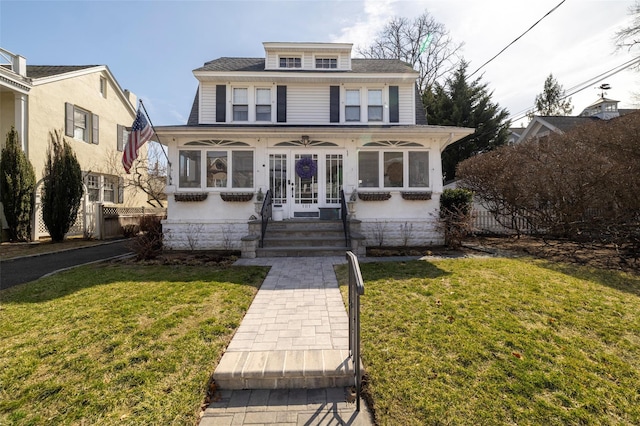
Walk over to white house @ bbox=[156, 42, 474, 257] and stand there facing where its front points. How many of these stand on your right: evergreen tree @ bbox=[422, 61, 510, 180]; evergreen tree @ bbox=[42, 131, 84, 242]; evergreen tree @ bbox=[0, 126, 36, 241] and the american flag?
3

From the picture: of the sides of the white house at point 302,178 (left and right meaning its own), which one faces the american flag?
right

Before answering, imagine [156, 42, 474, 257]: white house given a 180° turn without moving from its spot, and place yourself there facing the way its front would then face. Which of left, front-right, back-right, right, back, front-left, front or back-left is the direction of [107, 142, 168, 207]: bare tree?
front-left

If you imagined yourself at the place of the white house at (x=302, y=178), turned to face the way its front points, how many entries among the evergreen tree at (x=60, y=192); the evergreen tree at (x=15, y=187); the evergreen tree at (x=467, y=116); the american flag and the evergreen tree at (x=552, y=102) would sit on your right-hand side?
3

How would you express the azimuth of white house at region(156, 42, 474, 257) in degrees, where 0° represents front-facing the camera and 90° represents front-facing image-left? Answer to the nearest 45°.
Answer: approximately 0°

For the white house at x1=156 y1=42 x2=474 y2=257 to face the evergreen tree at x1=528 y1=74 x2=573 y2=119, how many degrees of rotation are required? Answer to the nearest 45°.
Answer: approximately 135° to its left

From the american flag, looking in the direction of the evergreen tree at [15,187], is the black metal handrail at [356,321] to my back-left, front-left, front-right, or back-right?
back-left

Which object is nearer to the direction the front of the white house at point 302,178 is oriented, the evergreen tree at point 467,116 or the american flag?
the american flag

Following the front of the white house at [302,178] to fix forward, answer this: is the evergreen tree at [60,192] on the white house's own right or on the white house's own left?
on the white house's own right

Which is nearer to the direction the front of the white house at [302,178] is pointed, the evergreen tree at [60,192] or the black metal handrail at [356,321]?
the black metal handrail

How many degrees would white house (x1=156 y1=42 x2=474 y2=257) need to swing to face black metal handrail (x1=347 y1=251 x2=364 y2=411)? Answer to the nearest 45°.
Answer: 0° — it already faces it

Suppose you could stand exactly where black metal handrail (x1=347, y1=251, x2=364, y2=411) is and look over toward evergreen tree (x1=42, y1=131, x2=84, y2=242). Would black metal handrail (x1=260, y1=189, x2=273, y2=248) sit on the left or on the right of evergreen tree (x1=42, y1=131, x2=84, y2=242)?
right

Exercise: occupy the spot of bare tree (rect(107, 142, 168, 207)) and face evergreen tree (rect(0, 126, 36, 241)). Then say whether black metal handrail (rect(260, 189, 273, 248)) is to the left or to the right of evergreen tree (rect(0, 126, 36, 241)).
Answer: left

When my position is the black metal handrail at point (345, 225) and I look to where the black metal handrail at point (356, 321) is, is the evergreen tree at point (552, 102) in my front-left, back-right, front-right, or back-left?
back-left

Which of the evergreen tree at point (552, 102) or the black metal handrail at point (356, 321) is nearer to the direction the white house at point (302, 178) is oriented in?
the black metal handrail
